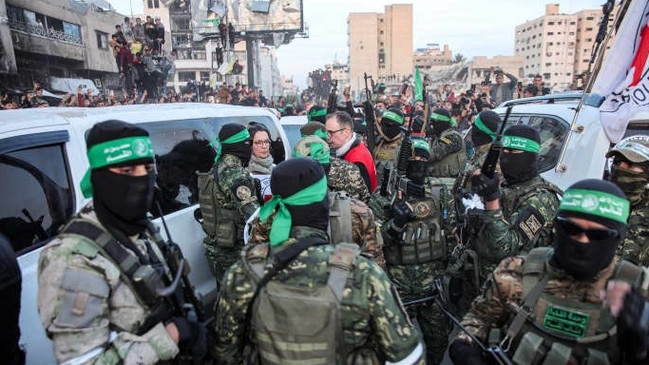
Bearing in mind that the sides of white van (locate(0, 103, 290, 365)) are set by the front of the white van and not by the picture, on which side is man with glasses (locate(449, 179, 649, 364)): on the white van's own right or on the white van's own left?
on the white van's own left

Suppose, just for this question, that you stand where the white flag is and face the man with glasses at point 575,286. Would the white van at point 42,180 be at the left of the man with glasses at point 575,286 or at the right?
right

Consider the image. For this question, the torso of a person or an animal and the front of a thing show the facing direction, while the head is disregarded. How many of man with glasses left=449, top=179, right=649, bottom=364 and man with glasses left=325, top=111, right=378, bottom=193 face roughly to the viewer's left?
1

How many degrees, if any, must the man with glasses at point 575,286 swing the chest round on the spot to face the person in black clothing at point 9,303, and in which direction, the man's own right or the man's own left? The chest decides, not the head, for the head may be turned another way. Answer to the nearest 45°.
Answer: approximately 45° to the man's own right

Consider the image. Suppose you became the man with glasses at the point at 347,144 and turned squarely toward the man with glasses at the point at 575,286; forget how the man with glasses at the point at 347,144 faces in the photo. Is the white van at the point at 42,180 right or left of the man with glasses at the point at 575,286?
right

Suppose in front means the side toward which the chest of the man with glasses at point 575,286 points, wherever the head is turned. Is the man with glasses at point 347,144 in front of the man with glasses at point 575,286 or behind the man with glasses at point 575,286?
behind

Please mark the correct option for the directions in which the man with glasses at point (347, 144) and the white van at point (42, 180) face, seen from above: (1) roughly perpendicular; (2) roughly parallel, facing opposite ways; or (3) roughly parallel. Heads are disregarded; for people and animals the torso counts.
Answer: roughly perpendicular

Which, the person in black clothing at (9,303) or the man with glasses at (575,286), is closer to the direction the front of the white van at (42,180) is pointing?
the person in black clothing

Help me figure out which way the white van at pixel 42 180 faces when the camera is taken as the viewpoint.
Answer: facing the viewer and to the left of the viewer

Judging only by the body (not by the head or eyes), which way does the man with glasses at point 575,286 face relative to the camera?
toward the camera

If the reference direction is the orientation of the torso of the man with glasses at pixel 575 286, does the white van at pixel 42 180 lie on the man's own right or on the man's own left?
on the man's own right

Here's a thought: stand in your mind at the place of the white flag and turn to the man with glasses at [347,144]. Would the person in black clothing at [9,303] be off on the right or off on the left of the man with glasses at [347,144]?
left

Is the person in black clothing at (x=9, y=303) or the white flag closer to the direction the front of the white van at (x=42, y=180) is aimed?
the person in black clothing
